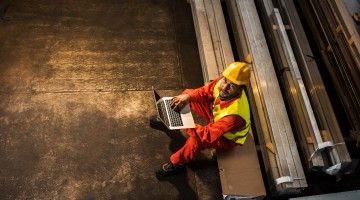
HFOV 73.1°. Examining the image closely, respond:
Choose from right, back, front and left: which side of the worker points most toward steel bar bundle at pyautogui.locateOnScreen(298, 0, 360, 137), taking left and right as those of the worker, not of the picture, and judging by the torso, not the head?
back

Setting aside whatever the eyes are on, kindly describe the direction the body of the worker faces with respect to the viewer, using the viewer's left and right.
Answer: facing the viewer and to the left of the viewer

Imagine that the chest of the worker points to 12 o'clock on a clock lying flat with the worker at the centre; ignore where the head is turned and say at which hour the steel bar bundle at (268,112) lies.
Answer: The steel bar bundle is roughly at 6 o'clock from the worker.

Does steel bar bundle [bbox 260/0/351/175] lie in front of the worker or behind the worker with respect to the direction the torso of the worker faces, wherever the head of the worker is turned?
behind
